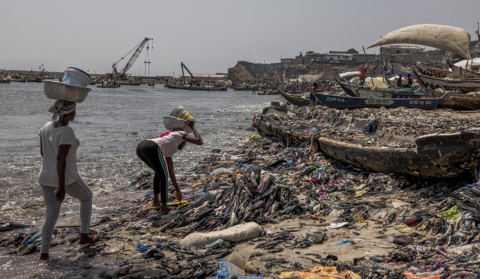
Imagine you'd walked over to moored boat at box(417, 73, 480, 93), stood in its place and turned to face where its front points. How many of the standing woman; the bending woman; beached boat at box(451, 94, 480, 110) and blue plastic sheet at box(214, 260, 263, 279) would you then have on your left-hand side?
4

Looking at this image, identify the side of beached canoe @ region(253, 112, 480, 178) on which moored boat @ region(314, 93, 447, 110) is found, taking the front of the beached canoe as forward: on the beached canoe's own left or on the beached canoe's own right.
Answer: on the beached canoe's own right

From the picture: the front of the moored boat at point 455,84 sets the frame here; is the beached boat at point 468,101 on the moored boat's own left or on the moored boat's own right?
on the moored boat's own left

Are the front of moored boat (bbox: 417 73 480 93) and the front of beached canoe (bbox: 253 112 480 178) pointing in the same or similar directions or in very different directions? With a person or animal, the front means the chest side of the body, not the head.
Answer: same or similar directions

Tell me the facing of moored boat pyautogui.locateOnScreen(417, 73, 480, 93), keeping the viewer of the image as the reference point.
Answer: facing to the left of the viewer

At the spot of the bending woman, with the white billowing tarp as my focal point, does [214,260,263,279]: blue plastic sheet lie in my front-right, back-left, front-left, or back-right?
back-right

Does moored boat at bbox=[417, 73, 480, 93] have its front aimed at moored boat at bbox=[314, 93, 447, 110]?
no

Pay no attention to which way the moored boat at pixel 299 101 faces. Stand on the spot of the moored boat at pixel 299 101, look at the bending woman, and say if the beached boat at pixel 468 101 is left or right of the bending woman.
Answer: left

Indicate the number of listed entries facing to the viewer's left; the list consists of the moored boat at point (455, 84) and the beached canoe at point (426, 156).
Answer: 2

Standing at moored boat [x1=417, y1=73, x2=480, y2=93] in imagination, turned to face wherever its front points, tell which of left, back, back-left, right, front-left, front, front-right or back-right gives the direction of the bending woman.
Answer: left

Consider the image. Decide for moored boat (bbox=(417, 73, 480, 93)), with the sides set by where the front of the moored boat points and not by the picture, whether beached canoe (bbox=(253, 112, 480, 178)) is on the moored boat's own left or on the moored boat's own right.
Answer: on the moored boat's own left

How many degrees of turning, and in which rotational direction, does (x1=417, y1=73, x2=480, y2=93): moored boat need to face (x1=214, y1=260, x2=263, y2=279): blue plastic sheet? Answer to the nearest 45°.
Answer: approximately 90° to its left

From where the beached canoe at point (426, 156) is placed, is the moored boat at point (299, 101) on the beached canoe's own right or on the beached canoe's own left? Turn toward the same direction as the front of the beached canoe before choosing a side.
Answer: on the beached canoe's own right

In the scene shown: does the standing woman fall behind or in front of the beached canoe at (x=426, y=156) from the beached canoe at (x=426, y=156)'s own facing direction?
in front

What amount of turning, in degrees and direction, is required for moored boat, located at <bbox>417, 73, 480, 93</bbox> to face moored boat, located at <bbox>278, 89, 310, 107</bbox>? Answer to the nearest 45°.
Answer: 0° — it already faces it

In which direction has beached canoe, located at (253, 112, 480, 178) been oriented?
to the viewer's left
